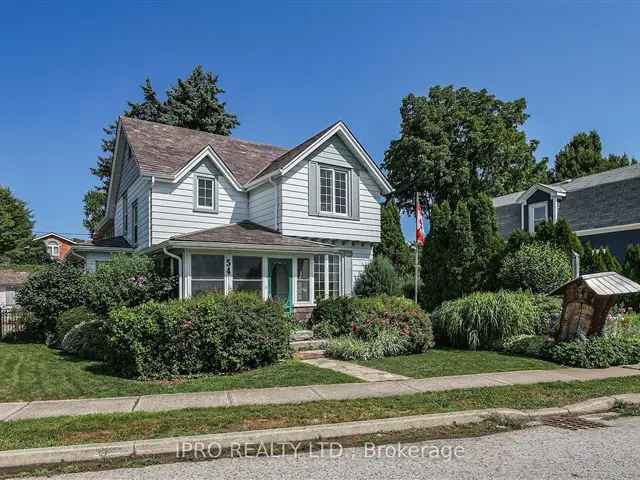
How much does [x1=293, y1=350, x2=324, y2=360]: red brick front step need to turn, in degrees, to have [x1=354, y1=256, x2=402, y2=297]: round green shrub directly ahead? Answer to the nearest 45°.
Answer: approximately 180°

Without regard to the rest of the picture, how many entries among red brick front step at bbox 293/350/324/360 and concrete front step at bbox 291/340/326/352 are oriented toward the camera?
2

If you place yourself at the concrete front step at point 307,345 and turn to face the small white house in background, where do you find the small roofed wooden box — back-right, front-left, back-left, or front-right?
back-right

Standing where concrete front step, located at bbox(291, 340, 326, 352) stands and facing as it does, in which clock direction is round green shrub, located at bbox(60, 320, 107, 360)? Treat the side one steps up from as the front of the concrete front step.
The round green shrub is roughly at 3 o'clock from the concrete front step.

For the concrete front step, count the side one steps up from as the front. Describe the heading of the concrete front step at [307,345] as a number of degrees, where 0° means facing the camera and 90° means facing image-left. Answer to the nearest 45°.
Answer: approximately 0°
